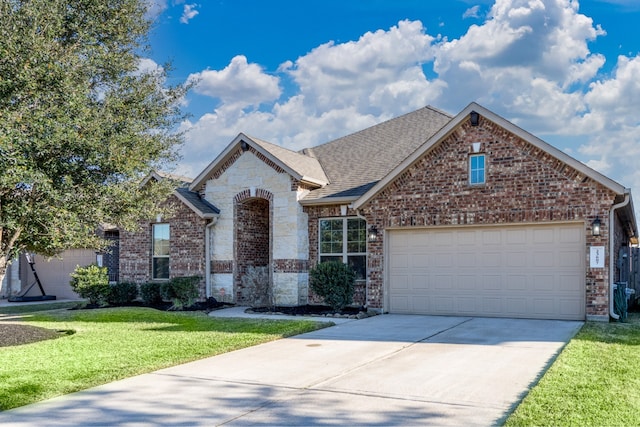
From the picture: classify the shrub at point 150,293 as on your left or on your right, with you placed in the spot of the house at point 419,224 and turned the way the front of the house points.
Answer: on your right

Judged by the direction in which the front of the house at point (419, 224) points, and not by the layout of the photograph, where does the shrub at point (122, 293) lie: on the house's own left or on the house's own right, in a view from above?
on the house's own right

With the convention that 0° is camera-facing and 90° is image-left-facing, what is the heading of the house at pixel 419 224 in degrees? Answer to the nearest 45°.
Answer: approximately 0°
